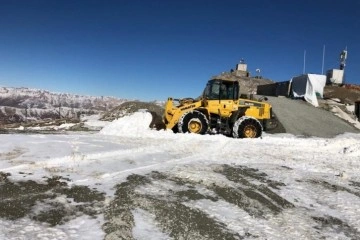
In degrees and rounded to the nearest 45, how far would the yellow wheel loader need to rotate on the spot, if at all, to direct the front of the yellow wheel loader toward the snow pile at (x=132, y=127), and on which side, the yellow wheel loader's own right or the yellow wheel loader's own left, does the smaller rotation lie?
0° — it already faces it

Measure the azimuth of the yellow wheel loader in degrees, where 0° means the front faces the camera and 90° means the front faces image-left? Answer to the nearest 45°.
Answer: approximately 90°

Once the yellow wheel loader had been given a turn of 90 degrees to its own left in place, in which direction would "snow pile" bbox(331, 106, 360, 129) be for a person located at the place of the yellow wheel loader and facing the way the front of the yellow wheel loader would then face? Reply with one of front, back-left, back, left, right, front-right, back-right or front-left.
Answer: back-left
